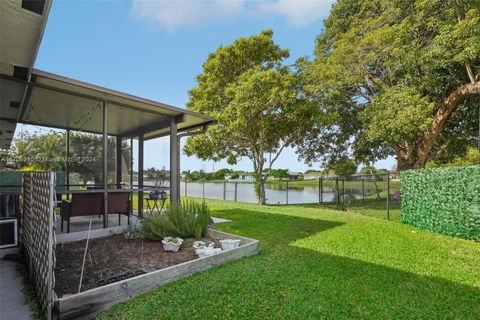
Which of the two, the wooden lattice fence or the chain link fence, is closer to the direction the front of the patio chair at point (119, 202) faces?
the chain link fence

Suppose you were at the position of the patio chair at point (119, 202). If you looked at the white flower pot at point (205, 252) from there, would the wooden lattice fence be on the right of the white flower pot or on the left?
right

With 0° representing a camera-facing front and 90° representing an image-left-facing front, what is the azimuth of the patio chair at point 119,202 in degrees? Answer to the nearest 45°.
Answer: approximately 180°

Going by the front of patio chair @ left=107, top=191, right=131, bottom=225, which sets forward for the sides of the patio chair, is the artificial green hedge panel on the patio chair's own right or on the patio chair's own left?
on the patio chair's own right

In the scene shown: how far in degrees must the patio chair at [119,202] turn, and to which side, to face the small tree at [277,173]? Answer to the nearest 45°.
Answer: approximately 45° to its right

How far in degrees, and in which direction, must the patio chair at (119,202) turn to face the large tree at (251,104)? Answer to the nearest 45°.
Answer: approximately 45° to its right

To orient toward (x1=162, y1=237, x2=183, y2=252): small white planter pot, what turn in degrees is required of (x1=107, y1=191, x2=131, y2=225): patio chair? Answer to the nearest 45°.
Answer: approximately 180°

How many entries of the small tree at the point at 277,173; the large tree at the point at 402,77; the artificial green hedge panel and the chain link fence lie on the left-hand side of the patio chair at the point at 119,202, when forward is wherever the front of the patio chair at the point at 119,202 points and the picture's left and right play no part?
0

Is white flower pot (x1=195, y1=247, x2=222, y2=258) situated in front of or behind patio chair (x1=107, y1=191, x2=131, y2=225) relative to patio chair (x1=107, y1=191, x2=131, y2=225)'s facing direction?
behind

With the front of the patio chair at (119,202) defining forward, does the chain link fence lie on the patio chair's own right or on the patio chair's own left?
on the patio chair's own right

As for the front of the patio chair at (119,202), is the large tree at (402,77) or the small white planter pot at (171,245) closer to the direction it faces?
the large tree

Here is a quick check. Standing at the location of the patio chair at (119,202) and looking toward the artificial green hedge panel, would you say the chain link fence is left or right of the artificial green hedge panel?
left

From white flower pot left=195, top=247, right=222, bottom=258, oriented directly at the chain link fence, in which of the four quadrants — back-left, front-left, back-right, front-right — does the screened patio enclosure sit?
front-left
